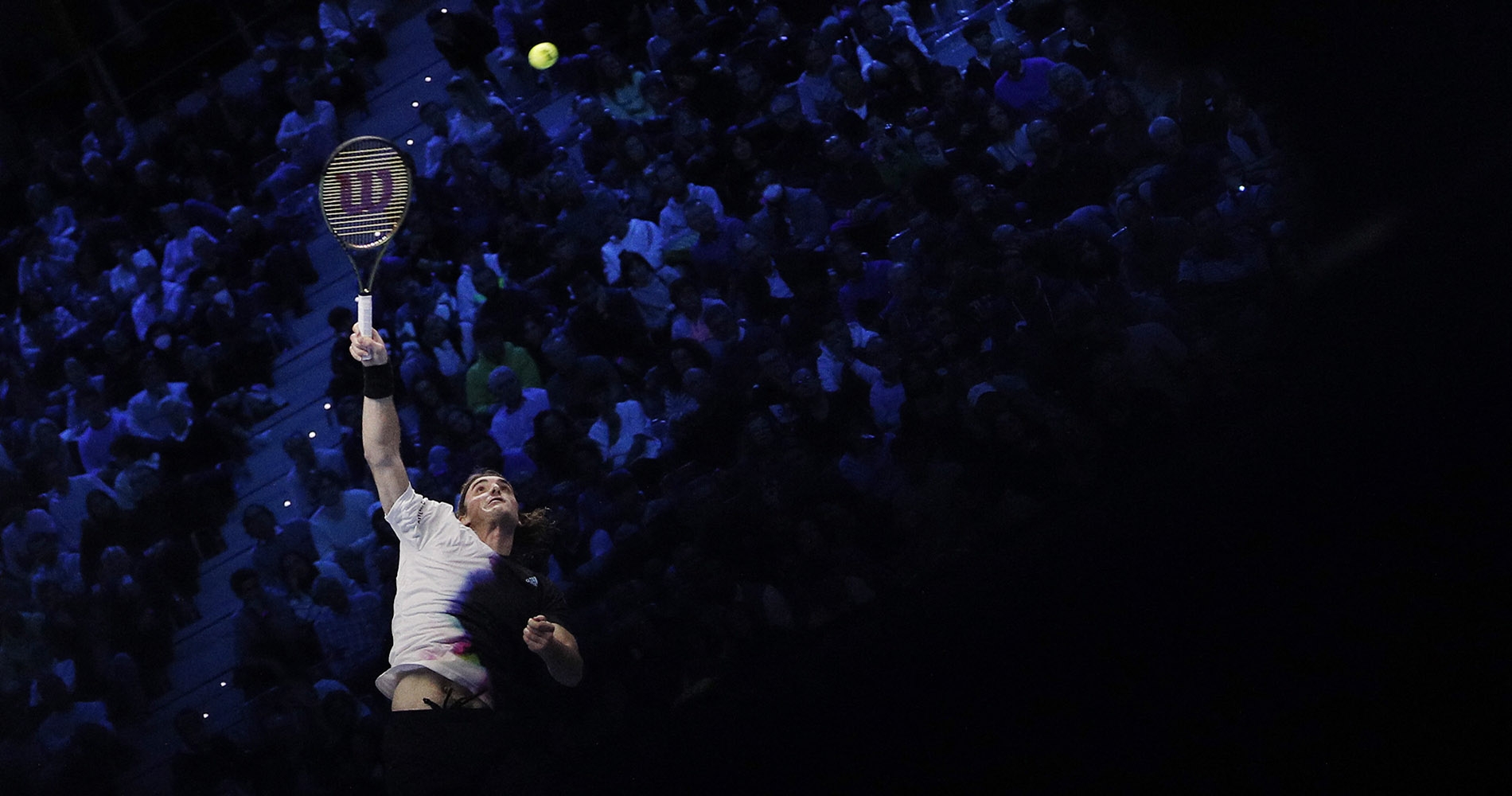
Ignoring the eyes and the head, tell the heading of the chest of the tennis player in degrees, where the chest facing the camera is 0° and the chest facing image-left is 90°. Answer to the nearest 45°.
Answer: approximately 0°

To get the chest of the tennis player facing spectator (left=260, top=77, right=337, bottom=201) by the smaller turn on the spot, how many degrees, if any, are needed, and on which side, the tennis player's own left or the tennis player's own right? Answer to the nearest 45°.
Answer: approximately 180°

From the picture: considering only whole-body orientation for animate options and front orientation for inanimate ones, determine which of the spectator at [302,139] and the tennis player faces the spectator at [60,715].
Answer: the spectator at [302,139]

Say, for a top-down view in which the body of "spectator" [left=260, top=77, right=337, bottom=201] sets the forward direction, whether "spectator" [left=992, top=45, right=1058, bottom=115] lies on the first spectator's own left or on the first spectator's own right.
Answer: on the first spectator's own left

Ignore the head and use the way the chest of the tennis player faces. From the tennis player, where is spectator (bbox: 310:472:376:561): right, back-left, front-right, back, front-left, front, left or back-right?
back

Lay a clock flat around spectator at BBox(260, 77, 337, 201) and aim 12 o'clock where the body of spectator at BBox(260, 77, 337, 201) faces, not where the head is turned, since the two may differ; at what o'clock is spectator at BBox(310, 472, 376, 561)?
spectator at BBox(310, 472, 376, 561) is roughly at 11 o'clock from spectator at BBox(260, 77, 337, 201).

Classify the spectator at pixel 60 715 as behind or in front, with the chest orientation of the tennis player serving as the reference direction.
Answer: behind

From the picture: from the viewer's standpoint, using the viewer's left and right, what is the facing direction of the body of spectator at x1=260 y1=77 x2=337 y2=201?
facing the viewer and to the left of the viewer

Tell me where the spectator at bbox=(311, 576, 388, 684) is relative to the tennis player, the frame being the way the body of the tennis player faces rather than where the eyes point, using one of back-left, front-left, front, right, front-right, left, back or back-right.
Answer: back

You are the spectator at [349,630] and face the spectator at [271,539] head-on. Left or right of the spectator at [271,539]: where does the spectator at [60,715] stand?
left

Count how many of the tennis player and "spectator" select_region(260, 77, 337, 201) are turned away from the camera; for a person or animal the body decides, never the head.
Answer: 0

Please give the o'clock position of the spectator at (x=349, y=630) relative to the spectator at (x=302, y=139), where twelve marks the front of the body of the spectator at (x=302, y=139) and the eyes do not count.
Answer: the spectator at (x=349, y=630) is roughly at 11 o'clock from the spectator at (x=302, y=139).

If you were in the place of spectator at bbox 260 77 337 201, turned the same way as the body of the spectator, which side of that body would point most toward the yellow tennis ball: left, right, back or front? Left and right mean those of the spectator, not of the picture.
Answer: front
